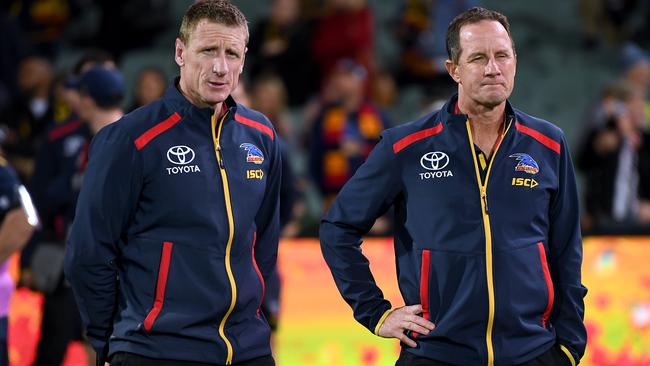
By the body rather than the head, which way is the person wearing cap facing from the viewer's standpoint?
to the viewer's right

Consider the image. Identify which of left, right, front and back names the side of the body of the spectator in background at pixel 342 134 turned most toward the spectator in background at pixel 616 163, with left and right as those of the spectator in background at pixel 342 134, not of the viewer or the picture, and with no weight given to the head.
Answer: left

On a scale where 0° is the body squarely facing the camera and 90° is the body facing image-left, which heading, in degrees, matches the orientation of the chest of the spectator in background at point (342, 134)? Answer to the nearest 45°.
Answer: approximately 0°

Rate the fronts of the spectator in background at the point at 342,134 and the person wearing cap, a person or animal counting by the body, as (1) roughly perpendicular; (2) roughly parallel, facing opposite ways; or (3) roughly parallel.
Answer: roughly perpendicular

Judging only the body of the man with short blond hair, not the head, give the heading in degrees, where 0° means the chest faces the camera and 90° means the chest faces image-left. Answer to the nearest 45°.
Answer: approximately 315°

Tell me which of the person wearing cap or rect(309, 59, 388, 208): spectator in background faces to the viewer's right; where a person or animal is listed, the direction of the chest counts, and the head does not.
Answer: the person wearing cap
